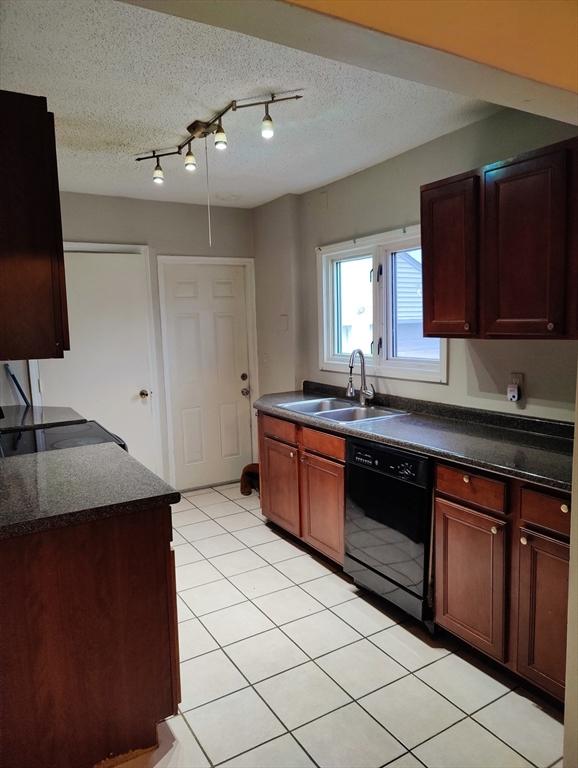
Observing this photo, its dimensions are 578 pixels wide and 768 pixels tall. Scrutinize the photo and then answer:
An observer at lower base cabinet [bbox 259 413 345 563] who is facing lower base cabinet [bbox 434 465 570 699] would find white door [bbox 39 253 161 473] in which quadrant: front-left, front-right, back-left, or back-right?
back-right

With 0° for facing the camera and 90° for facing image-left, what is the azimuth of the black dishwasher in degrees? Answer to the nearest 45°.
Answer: approximately 45°

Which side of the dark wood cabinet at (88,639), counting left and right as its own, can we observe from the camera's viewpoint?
right

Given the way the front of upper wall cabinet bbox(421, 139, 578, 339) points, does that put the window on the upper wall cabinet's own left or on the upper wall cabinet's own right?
on the upper wall cabinet's own right

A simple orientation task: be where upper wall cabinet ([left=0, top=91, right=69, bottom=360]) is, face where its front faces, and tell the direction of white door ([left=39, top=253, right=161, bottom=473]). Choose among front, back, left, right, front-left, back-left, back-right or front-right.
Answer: left

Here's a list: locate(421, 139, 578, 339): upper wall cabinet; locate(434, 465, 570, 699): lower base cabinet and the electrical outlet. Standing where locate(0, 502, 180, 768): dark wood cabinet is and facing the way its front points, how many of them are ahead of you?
3

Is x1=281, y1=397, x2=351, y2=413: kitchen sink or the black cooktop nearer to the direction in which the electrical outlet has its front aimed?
the black cooktop

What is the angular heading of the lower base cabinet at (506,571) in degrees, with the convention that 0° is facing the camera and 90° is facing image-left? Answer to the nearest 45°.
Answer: approximately 45°

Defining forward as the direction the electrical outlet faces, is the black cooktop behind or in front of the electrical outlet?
in front

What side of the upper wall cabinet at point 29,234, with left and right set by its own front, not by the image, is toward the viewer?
right

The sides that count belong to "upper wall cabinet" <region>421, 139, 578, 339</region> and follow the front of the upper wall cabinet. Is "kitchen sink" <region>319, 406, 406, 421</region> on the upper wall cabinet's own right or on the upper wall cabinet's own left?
on the upper wall cabinet's own right
